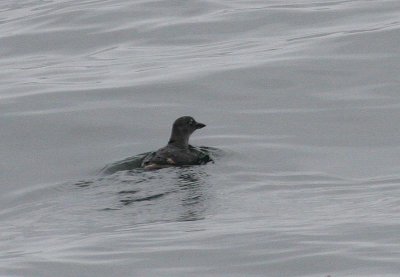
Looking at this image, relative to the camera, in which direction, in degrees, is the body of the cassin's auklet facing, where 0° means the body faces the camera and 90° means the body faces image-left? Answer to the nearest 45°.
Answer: approximately 270°
